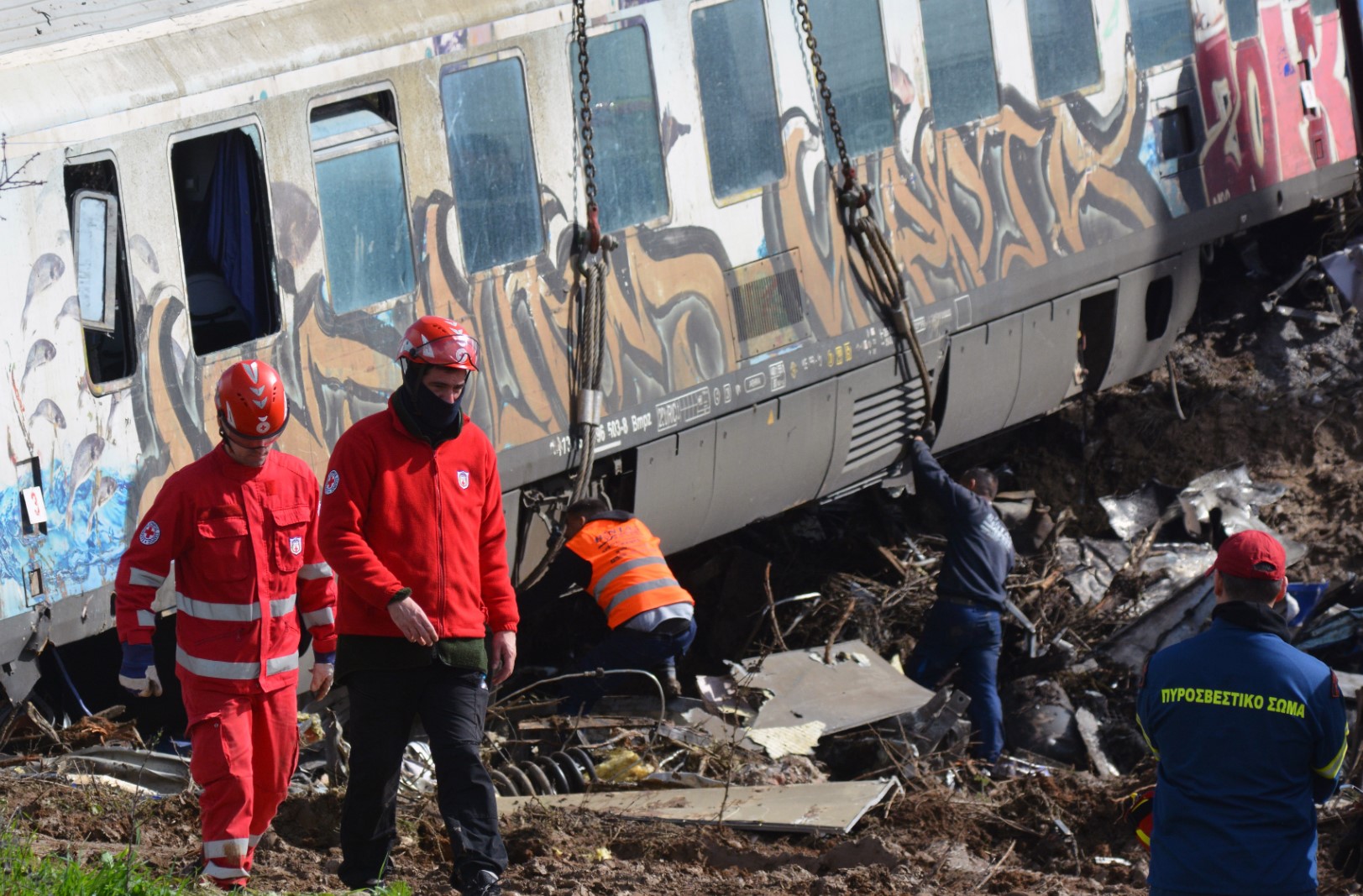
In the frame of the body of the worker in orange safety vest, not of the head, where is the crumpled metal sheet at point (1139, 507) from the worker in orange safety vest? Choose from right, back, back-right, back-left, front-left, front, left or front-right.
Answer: right

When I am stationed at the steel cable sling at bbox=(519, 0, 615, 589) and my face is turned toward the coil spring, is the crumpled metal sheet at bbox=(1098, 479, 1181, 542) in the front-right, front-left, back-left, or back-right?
back-left

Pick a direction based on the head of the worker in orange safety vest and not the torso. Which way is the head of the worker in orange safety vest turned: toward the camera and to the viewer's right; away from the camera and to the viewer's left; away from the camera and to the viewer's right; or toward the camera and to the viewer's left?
away from the camera and to the viewer's left

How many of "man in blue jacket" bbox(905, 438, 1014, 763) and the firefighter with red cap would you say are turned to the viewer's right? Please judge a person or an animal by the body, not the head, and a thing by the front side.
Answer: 0

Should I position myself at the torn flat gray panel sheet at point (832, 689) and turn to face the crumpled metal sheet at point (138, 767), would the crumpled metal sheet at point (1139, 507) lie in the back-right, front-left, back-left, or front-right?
back-right

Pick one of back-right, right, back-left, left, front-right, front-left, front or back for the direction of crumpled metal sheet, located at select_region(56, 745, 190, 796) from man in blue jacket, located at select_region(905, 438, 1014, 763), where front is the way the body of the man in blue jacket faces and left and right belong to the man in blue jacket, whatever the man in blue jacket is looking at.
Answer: left

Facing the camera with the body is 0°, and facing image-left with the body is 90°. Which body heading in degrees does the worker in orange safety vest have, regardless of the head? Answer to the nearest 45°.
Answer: approximately 135°

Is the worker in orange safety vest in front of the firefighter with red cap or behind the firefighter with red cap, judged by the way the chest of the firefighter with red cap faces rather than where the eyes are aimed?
in front

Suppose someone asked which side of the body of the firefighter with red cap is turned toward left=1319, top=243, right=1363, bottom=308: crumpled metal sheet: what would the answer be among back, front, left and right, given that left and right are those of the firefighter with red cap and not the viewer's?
front

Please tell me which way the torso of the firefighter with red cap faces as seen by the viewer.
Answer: away from the camera

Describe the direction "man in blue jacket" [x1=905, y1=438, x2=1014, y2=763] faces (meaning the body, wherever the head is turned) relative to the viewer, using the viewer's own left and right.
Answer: facing away from the viewer and to the left of the viewer

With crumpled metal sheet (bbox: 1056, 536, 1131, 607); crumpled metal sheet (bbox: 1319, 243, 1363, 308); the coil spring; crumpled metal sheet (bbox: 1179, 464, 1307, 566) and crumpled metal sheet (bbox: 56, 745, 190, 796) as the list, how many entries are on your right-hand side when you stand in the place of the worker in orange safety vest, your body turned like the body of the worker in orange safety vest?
3
